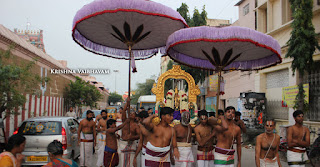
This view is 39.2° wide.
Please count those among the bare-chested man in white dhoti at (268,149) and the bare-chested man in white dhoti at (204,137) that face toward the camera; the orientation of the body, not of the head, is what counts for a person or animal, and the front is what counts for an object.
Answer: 2

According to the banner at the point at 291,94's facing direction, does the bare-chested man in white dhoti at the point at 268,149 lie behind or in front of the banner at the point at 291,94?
in front

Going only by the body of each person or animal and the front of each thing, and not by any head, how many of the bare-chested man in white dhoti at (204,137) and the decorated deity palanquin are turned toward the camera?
2

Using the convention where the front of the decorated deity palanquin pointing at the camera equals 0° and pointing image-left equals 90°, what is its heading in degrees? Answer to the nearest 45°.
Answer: approximately 0°

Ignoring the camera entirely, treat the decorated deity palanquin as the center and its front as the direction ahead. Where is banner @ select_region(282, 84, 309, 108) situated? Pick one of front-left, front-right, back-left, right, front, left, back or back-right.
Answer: left

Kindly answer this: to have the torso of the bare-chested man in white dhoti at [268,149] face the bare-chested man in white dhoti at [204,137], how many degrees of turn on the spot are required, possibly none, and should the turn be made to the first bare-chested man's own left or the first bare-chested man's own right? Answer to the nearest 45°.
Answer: approximately 135° to the first bare-chested man's own right

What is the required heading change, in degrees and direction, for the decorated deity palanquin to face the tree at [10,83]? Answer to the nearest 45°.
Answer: approximately 45° to its right

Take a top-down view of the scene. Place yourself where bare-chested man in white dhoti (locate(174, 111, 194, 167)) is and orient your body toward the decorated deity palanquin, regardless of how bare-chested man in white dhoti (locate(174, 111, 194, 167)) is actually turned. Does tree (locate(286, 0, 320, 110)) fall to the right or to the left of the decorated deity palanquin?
right
